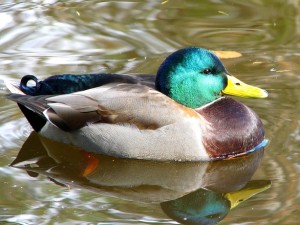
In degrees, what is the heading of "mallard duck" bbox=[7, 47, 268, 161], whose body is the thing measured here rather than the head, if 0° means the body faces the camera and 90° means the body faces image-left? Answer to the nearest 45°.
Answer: approximately 270°
